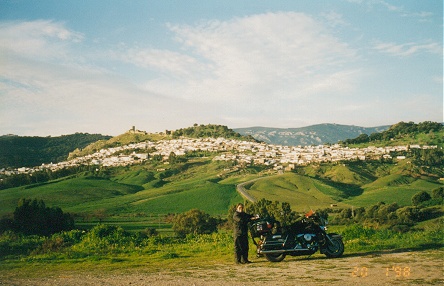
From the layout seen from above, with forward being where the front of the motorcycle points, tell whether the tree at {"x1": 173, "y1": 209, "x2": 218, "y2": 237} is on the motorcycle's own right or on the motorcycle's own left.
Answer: on the motorcycle's own left

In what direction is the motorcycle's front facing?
to the viewer's right

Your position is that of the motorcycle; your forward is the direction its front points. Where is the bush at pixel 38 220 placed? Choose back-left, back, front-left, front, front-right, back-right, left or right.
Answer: back-left

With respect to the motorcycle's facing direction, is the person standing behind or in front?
behind
